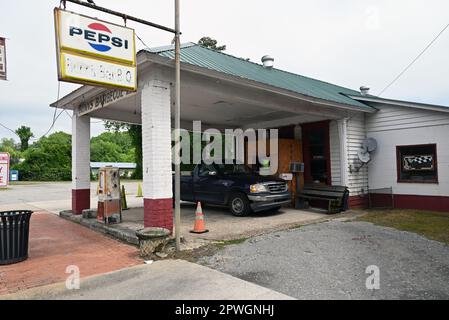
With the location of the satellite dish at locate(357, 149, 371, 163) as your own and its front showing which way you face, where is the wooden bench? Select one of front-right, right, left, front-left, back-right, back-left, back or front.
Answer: right

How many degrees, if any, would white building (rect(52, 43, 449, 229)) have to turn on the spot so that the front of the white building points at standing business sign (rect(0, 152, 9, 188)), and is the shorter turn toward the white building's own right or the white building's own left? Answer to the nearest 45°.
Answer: approximately 45° to the white building's own right

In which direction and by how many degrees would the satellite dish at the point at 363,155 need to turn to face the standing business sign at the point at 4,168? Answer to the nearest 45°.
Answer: approximately 90° to its right

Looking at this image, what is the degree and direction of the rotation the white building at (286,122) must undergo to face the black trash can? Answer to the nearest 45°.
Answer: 0° — it already faces it

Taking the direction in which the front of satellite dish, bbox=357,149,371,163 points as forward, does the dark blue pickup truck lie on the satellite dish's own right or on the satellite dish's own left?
on the satellite dish's own right

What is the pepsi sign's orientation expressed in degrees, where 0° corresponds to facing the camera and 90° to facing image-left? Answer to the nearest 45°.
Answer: approximately 315°

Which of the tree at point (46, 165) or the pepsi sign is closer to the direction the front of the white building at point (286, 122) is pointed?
the pepsi sign

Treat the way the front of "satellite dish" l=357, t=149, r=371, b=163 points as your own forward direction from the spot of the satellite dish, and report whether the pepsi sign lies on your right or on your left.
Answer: on your right

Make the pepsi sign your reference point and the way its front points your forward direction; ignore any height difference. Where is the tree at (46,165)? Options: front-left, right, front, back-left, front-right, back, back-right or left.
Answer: back-left

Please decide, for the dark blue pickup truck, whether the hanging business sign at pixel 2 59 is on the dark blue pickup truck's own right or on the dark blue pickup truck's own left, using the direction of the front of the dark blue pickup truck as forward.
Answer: on the dark blue pickup truck's own right

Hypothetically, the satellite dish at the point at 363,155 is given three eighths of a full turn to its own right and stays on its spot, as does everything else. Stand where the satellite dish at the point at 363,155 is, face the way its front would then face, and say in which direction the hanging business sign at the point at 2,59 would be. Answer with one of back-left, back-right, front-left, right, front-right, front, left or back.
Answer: front-left

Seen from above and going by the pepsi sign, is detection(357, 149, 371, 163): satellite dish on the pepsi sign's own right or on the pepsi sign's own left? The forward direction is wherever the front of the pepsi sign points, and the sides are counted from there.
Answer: on the pepsi sign's own left
